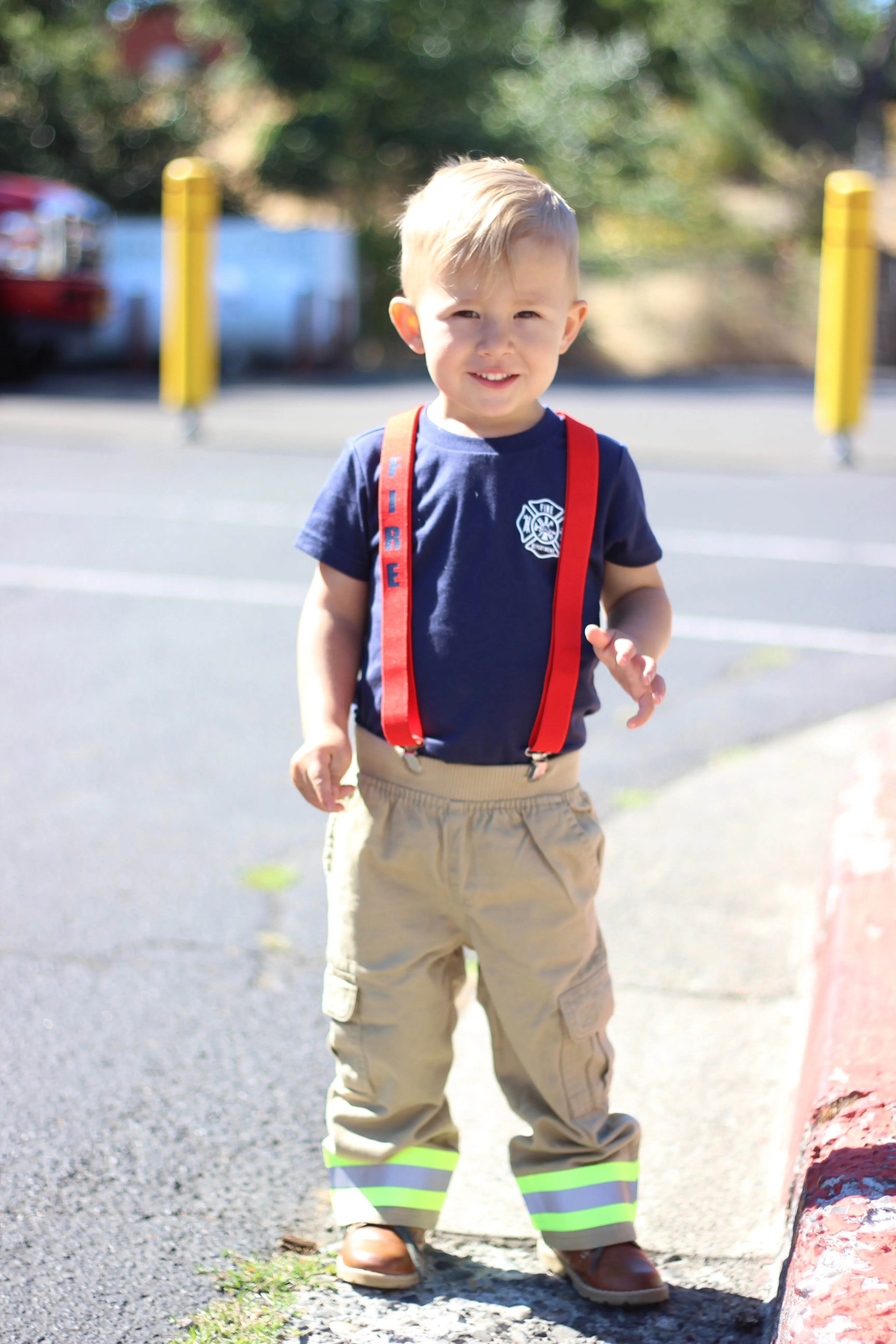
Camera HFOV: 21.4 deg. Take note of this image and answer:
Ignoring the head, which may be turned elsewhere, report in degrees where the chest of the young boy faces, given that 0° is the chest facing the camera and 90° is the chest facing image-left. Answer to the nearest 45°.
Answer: approximately 0°

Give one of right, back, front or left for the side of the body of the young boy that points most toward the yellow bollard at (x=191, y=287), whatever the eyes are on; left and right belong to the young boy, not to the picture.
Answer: back

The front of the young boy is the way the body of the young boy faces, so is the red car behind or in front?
behind

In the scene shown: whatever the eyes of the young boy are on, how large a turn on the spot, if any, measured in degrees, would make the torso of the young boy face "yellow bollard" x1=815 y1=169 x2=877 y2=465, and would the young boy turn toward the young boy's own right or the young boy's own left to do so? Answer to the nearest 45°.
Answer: approximately 180°

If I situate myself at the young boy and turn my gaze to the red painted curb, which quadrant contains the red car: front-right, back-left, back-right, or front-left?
back-left
